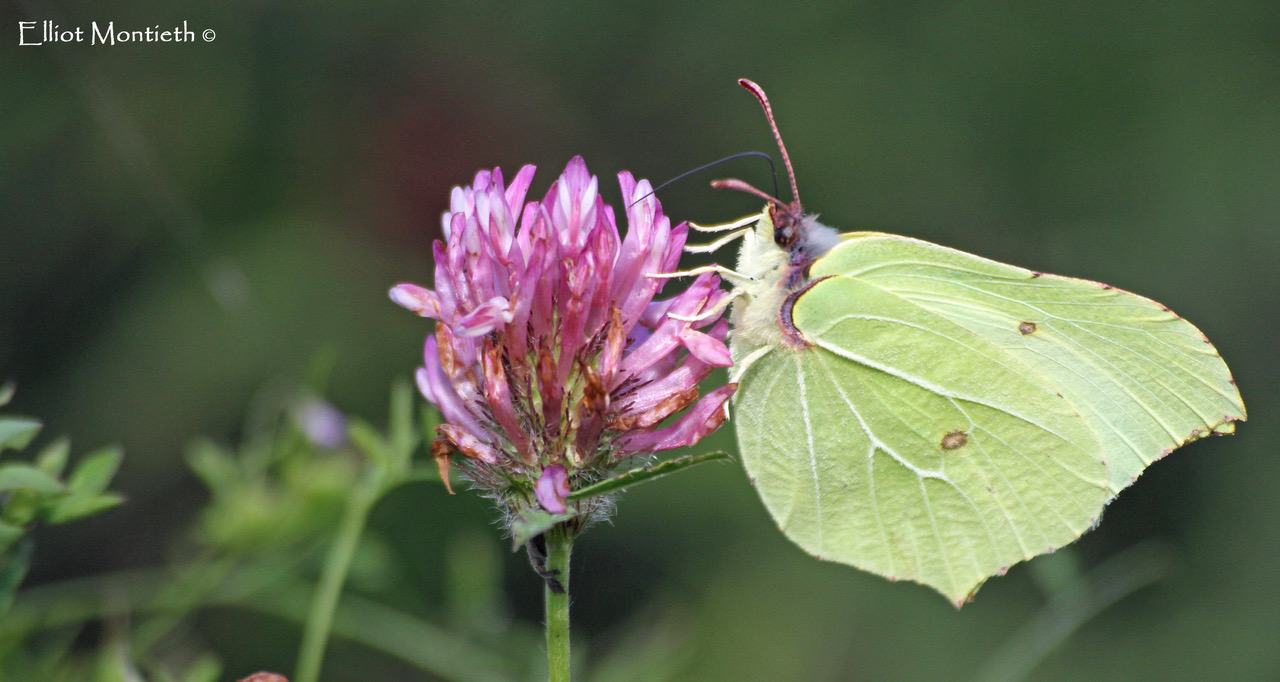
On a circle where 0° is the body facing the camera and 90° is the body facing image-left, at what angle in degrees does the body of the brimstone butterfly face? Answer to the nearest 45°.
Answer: approximately 90°

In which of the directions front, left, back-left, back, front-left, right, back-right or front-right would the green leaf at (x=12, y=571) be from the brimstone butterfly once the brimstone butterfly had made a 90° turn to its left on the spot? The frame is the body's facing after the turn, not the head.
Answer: front-right

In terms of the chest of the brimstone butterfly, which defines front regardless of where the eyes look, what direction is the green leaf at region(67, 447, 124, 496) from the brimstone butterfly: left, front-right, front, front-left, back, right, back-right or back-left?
front-left

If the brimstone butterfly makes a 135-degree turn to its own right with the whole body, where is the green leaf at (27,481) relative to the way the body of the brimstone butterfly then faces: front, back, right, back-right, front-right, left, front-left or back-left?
back
